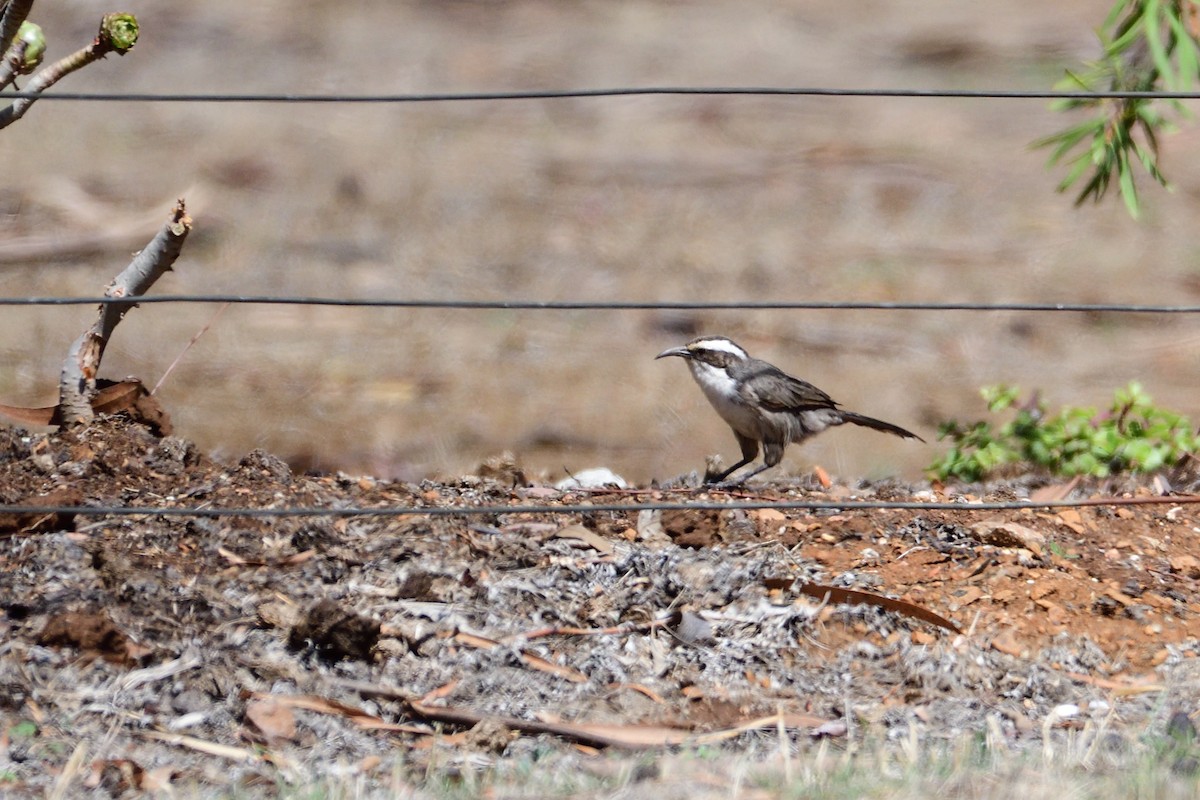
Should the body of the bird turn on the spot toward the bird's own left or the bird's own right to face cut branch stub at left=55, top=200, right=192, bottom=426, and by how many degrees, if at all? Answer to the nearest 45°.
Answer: approximately 45° to the bird's own left

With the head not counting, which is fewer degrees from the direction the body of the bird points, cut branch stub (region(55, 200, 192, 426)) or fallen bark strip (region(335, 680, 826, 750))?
the cut branch stub

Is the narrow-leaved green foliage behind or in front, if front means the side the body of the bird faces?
behind

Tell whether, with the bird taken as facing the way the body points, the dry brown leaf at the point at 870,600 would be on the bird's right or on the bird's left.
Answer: on the bird's left

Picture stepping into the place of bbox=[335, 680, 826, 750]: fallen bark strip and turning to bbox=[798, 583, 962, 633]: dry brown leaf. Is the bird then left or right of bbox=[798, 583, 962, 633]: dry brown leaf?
left

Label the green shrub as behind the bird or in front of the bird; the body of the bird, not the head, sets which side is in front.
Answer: behind

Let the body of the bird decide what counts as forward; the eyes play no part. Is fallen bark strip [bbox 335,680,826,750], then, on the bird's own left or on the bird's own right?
on the bird's own left

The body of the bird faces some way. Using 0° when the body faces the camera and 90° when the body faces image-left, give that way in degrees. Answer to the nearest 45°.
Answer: approximately 90°

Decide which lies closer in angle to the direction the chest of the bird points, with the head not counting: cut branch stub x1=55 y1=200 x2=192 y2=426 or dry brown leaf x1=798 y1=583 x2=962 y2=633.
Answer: the cut branch stub
